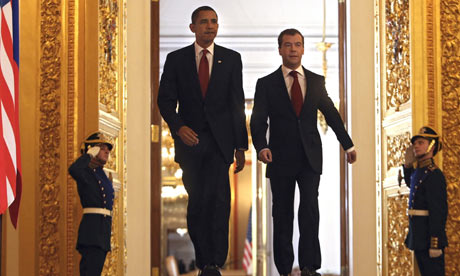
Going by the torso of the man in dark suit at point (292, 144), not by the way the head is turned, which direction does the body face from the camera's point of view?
toward the camera

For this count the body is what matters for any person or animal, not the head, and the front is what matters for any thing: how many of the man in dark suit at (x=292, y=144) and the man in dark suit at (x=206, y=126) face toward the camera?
2

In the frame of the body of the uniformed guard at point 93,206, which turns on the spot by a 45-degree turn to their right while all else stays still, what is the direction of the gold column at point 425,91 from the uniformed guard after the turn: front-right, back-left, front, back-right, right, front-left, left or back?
left

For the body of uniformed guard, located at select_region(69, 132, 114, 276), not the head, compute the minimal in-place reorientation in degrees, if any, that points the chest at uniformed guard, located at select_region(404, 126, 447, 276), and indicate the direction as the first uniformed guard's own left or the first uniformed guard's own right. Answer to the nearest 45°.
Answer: approximately 45° to the first uniformed guard's own left

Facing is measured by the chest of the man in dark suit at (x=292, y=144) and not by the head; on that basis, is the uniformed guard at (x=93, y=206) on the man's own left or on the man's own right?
on the man's own right

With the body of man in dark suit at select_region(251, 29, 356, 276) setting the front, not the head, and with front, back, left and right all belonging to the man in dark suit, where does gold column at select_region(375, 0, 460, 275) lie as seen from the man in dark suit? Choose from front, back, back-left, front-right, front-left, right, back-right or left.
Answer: back-left

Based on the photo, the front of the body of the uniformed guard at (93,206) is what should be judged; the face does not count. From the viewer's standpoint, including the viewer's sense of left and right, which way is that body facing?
facing the viewer and to the right of the viewer

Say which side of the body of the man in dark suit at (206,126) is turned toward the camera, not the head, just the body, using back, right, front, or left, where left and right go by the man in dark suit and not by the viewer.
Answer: front

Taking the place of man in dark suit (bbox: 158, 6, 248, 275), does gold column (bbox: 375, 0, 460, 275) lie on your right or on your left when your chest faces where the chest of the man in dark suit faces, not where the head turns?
on your left

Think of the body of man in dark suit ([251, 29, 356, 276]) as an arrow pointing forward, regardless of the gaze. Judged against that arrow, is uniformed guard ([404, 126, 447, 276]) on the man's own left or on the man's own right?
on the man's own left

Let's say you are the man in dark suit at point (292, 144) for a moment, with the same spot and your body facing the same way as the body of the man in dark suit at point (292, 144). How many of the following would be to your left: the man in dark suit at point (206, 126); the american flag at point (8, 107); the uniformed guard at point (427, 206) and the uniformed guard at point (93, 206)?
1

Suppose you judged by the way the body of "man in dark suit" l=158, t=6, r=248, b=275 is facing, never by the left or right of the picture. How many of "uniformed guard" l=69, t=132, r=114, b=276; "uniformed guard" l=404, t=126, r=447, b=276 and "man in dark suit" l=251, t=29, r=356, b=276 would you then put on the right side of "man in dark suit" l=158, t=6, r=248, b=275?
1
